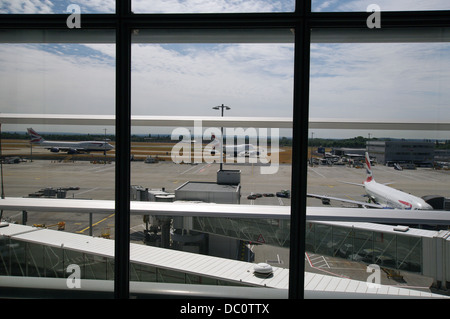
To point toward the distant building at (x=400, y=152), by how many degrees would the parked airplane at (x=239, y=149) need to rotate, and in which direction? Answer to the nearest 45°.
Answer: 0° — it already faces it

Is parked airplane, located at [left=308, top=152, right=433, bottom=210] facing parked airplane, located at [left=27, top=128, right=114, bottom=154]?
no

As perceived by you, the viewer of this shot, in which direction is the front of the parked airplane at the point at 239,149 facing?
facing to the right of the viewer

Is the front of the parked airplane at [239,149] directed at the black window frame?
no

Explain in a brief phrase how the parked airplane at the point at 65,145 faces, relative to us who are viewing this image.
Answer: facing to the right of the viewer

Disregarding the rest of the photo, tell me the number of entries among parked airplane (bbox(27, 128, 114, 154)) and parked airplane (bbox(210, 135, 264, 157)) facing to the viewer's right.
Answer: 2

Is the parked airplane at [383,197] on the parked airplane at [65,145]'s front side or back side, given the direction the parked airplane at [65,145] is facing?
on the front side

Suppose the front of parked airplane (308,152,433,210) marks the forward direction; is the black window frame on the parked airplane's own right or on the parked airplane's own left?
on the parked airplane's own right

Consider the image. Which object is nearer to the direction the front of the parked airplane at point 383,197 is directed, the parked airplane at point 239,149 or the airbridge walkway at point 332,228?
the airbridge walkway

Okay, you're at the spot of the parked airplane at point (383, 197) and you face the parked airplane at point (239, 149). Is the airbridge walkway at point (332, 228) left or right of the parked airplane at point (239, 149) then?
left

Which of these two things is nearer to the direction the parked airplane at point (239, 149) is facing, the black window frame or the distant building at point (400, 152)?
the distant building

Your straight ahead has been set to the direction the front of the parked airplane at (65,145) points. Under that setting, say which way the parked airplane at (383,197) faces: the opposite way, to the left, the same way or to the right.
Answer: to the right

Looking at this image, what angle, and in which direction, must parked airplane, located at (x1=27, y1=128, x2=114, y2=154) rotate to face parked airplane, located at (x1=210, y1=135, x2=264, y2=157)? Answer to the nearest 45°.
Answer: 0° — it already faces it

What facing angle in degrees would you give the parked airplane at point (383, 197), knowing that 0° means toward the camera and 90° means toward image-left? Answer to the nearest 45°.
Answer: approximately 315°
